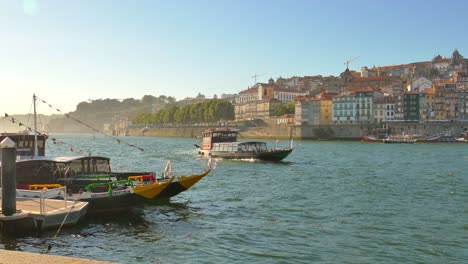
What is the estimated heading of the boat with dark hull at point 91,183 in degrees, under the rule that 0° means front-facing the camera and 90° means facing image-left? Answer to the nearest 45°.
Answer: approximately 270°

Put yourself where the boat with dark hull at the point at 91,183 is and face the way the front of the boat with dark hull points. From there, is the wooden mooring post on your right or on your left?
on your right
